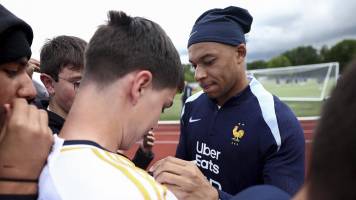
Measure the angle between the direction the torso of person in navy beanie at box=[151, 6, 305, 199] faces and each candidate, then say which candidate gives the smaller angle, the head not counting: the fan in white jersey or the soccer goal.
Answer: the fan in white jersey

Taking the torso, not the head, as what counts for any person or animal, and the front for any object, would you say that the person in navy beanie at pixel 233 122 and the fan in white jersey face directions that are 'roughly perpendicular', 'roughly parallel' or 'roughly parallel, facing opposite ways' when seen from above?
roughly parallel, facing opposite ways

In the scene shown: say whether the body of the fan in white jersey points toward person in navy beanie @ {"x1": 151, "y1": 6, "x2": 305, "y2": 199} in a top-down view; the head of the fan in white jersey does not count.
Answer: yes

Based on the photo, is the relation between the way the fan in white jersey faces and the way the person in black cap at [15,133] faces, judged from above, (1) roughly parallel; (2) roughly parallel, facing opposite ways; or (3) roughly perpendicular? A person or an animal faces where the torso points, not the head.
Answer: roughly perpendicular

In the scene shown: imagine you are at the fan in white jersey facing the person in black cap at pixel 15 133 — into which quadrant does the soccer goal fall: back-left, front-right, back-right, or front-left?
back-right

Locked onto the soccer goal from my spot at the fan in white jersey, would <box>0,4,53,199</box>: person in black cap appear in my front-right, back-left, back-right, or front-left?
back-left

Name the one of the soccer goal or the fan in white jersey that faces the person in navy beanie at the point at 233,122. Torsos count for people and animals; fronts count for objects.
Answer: the fan in white jersey

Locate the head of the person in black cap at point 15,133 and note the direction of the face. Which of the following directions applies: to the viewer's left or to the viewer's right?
to the viewer's right

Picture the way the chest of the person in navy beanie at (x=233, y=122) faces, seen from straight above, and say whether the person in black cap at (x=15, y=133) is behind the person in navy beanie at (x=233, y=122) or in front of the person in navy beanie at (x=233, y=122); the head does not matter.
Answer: in front

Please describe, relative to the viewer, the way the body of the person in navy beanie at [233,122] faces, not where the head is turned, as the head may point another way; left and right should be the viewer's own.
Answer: facing the viewer and to the left of the viewer

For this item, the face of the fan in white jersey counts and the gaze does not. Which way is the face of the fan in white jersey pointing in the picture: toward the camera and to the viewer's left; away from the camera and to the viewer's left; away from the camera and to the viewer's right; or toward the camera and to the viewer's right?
away from the camera and to the viewer's right

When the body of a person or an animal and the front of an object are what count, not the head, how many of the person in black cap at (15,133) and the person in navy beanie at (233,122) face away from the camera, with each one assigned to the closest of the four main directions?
0

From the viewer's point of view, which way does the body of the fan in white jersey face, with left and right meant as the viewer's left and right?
facing away from the viewer and to the right of the viewer
